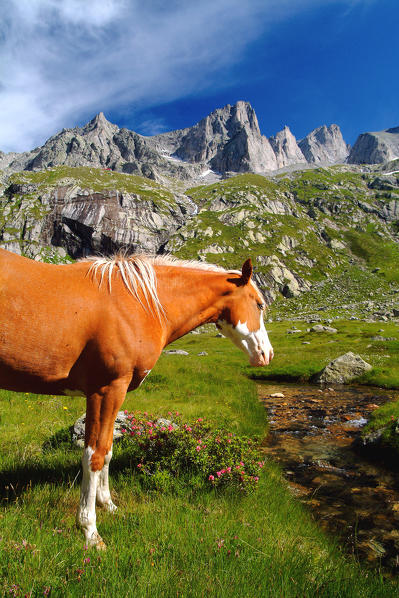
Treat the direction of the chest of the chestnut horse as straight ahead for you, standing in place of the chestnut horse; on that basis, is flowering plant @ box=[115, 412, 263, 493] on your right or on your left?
on your left

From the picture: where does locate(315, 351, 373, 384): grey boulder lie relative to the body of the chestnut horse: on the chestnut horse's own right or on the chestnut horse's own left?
on the chestnut horse's own left

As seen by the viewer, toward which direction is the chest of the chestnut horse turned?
to the viewer's right
